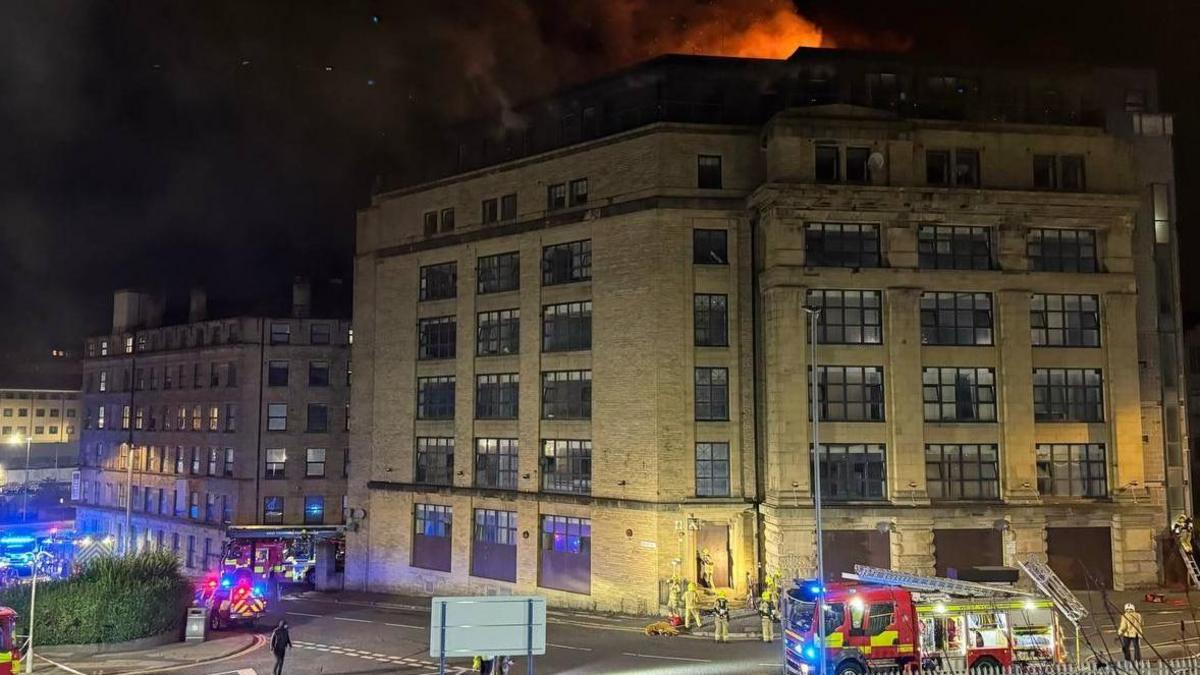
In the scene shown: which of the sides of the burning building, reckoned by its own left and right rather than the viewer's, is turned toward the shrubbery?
right

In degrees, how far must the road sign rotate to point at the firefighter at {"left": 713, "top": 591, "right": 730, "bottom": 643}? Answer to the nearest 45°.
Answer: approximately 45° to its right

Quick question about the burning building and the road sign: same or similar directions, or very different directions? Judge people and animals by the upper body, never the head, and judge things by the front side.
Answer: very different directions

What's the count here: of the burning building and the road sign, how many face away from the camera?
1

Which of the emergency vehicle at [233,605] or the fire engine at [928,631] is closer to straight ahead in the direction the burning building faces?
the fire engine

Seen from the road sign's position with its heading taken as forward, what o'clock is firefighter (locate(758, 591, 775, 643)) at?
The firefighter is roughly at 1 o'clock from the road sign.

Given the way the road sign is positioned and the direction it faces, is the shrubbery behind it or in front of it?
in front

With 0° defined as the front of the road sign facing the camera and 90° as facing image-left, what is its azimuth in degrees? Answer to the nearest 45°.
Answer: approximately 180°

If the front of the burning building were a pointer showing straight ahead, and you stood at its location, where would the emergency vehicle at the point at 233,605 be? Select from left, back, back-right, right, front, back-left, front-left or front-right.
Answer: right
